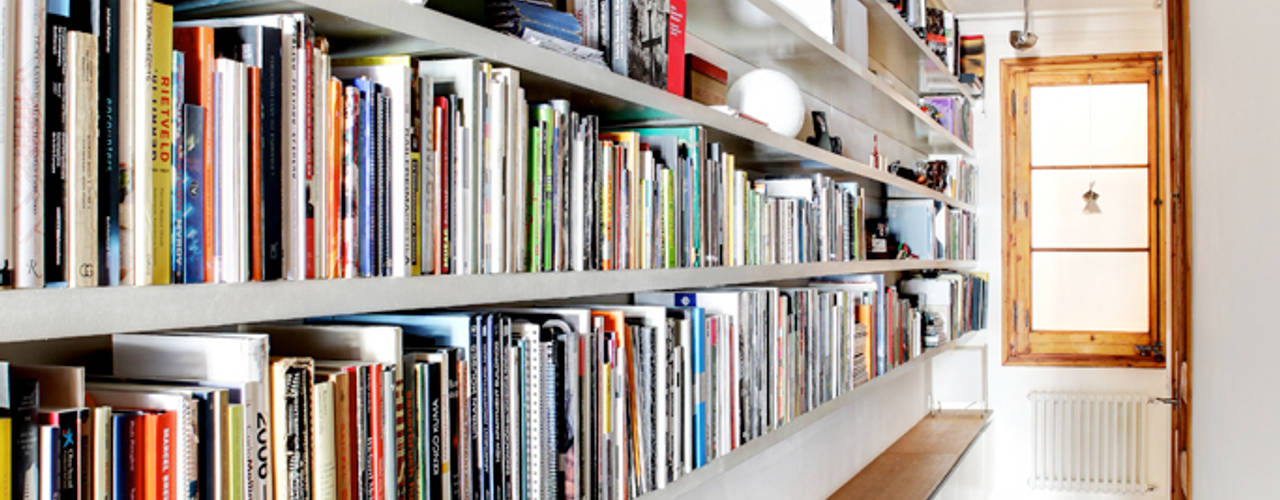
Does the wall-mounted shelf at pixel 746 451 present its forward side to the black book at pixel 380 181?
no

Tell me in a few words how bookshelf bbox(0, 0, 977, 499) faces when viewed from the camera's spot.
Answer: facing the viewer and to the right of the viewer

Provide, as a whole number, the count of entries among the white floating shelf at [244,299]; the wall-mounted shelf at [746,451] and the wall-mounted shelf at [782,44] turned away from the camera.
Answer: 0

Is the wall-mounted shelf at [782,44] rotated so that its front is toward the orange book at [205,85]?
no

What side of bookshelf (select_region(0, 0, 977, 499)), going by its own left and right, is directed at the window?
left

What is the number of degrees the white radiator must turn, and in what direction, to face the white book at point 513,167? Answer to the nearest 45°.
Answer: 0° — it already faces it

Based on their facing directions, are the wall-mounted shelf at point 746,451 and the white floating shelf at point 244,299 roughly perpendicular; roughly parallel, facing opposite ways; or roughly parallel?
roughly parallel

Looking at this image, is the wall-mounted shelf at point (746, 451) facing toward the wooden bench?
no

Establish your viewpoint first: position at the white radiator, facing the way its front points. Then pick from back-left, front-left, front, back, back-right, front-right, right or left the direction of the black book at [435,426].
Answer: front

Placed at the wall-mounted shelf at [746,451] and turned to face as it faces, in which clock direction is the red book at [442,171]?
The red book is roughly at 2 o'clock from the wall-mounted shelf.

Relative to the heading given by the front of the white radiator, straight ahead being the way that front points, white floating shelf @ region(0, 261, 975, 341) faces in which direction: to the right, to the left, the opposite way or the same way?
to the left

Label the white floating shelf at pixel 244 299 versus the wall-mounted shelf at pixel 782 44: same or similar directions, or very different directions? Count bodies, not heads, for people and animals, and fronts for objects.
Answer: same or similar directions

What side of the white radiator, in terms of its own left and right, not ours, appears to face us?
front

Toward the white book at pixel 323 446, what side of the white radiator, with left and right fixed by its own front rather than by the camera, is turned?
front

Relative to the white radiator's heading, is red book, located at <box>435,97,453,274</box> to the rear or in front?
in front

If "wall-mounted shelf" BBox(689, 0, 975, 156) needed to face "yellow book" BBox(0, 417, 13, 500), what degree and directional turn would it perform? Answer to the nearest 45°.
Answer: approximately 45° to its right
